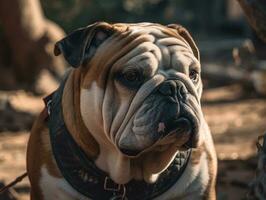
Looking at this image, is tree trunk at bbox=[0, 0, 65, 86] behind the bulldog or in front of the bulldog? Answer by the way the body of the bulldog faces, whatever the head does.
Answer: behind

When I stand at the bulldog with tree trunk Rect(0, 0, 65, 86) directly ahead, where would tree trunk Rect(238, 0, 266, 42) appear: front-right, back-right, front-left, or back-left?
front-right

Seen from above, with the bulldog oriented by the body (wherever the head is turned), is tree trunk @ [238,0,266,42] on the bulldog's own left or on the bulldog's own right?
on the bulldog's own left

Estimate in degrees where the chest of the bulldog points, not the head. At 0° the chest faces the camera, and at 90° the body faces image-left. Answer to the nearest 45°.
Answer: approximately 315°

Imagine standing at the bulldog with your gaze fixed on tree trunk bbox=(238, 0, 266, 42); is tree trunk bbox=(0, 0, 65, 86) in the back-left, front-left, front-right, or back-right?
front-left
